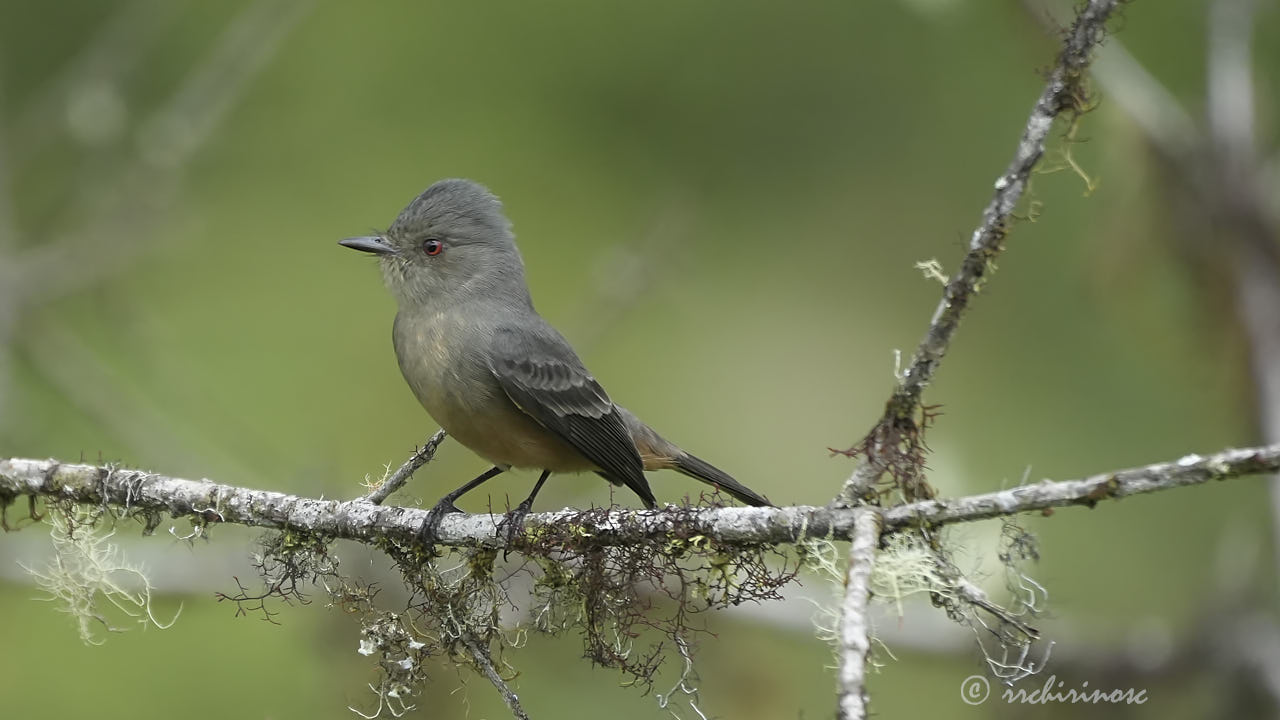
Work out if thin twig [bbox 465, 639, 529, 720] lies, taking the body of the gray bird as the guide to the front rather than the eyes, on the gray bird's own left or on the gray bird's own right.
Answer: on the gray bird's own left

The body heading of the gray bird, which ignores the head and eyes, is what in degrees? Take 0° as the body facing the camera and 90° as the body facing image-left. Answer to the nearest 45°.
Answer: approximately 90°
